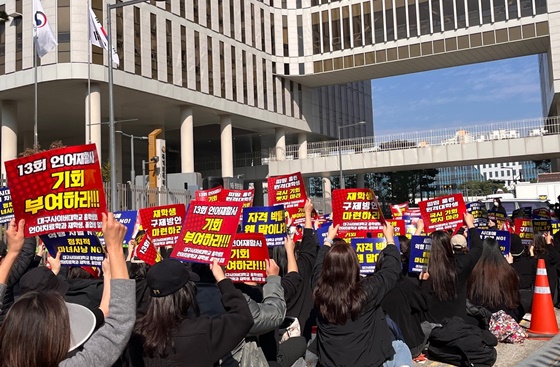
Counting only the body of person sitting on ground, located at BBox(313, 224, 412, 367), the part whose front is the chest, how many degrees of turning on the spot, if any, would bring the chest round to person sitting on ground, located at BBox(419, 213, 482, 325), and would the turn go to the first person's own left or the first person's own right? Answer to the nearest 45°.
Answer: approximately 45° to the first person's own right

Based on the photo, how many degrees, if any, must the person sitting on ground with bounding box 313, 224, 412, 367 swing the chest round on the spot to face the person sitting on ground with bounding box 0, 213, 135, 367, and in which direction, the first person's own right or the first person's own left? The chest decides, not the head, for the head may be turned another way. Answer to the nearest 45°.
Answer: approximately 135° to the first person's own left

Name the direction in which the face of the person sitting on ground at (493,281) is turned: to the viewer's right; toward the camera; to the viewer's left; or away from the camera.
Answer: away from the camera

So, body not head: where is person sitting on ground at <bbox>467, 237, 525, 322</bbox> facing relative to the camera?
away from the camera

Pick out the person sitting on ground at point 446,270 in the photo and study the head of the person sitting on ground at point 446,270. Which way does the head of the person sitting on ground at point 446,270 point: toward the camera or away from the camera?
away from the camera

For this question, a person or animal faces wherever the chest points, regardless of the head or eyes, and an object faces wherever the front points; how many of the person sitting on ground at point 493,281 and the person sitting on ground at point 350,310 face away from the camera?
2

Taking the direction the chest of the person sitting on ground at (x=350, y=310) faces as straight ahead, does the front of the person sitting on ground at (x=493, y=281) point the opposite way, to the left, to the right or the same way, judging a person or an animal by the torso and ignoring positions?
the same way

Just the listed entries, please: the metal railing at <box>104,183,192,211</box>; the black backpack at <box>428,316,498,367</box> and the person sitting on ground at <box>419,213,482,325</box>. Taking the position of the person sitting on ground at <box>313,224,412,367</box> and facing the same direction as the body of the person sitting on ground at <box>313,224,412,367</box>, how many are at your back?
0

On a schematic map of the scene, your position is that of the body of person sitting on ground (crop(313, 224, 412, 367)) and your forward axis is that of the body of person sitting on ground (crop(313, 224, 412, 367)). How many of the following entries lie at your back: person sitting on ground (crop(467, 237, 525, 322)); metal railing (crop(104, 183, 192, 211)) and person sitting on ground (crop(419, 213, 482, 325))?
0

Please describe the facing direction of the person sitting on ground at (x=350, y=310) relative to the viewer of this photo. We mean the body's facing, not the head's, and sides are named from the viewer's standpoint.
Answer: facing away from the viewer

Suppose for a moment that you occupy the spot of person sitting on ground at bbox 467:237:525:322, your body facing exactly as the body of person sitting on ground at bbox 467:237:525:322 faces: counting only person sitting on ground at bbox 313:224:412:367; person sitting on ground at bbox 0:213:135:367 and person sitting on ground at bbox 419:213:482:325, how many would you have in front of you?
0

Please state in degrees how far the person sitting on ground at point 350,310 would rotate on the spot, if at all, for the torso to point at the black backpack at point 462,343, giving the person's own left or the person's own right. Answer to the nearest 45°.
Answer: approximately 45° to the person's own right

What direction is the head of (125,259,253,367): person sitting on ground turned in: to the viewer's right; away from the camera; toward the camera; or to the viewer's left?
away from the camera

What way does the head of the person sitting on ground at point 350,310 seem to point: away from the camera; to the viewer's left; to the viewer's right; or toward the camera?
away from the camera

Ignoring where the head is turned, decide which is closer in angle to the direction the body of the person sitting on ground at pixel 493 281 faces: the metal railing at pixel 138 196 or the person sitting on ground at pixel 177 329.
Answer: the metal railing

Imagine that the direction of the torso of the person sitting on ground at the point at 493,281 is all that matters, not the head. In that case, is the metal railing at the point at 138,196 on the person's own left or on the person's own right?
on the person's own left
